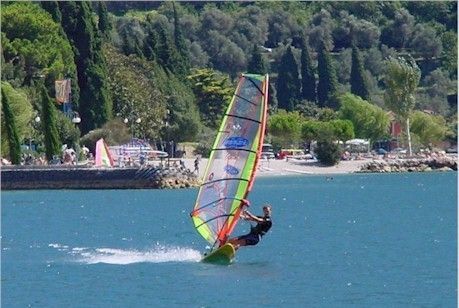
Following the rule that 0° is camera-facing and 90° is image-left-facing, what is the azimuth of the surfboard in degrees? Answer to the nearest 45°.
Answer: approximately 315°
